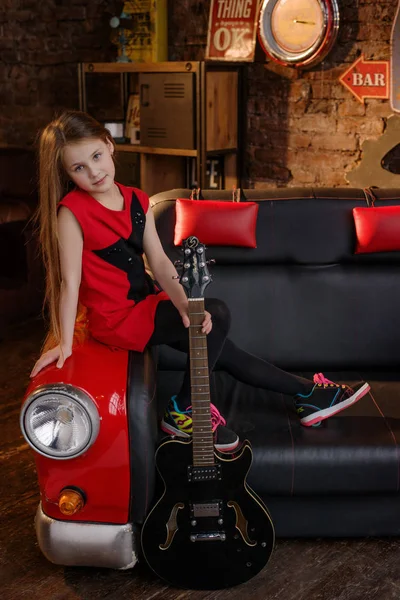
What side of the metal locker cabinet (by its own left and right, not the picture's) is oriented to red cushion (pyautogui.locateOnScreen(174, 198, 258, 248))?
front

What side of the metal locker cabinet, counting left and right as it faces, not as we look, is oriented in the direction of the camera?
front

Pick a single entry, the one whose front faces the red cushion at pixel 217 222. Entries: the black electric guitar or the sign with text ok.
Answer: the sign with text ok

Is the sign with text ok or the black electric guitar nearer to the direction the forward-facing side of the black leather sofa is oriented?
the black electric guitar

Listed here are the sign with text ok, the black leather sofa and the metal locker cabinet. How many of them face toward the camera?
3

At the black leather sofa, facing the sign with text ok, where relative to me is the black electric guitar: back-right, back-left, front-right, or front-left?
back-left

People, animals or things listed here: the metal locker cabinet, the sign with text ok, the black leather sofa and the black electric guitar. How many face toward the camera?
4

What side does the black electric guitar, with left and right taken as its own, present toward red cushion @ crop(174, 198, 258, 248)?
back

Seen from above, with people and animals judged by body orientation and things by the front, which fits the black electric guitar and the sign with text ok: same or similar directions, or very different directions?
same or similar directions

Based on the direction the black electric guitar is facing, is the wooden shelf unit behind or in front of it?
behind

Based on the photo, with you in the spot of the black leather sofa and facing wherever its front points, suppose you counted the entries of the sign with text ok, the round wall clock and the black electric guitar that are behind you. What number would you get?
2

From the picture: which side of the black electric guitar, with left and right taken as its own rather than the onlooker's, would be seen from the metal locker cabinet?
back

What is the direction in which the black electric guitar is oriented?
toward the camera

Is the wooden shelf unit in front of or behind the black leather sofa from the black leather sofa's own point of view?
behind
